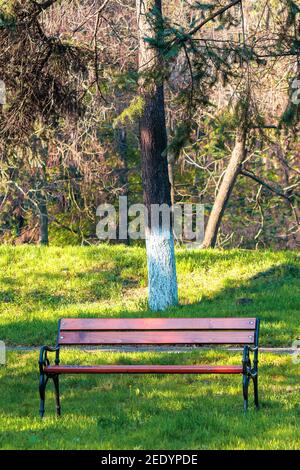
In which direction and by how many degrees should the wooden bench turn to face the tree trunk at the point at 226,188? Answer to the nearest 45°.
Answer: approximately 180°

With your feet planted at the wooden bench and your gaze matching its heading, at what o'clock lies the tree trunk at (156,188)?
The tree trunk is roughly at 6 o'clock from the wooden bench.

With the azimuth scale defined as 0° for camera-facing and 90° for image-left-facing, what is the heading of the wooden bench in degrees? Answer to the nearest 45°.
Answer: approximately 0°
